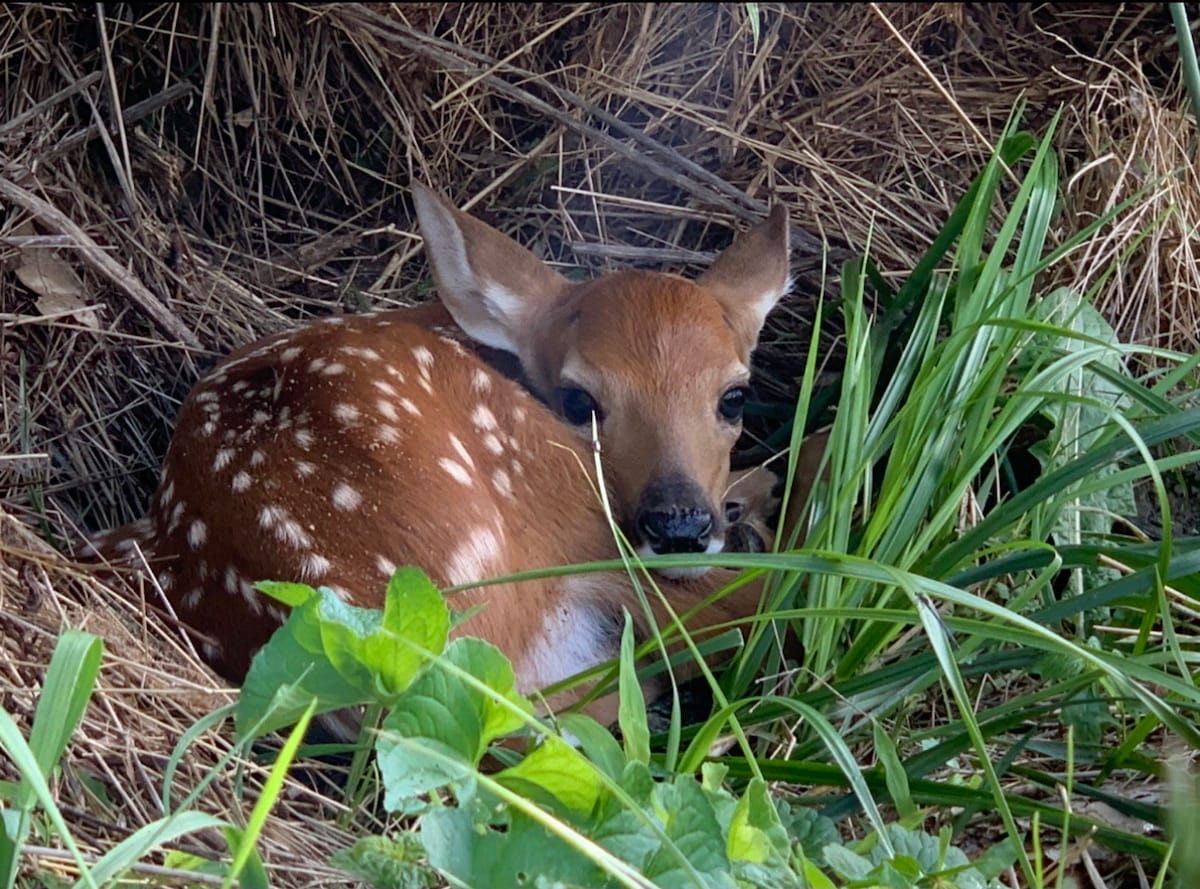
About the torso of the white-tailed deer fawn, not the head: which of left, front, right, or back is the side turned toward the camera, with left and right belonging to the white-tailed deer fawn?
right

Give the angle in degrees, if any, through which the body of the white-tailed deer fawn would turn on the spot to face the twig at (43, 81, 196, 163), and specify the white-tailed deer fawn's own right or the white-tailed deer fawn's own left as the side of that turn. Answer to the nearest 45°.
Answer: approximately 135° to the white-tailed deer fawn's own left

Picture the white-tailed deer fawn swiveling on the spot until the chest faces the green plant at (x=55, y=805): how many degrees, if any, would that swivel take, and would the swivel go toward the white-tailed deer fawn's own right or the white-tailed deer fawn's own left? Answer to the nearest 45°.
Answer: approximately 90° to the white-tailed deer fawn's own right

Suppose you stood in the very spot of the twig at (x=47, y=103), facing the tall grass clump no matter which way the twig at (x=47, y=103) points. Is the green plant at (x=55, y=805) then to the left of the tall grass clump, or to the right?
right

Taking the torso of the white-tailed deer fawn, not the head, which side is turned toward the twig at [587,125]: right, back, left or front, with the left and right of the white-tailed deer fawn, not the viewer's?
left

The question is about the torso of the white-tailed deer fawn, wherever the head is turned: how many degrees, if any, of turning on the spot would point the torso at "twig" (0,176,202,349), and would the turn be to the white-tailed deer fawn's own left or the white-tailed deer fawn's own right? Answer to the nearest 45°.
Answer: approximately 135° to the white-tailed deer fawn's own left

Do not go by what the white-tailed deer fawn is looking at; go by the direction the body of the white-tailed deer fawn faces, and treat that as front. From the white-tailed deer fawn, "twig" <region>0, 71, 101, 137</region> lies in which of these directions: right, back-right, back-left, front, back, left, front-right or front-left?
back-left

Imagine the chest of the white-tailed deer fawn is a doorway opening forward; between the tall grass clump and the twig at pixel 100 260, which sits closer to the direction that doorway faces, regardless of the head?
the tall grass clump

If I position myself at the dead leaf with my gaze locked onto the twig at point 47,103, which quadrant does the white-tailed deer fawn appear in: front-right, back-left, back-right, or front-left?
back-right

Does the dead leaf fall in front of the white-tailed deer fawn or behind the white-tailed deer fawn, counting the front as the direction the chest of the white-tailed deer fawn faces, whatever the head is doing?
behind
